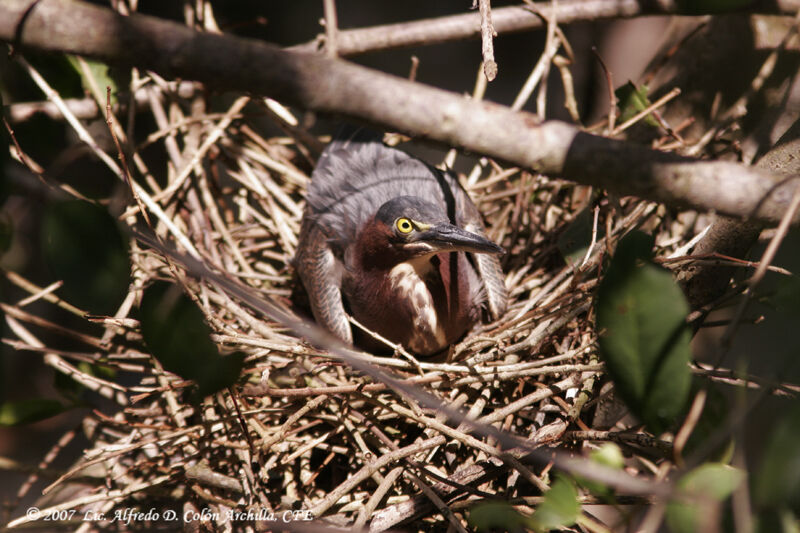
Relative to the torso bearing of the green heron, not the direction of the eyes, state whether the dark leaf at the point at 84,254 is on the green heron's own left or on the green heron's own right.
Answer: on the green heron's own right

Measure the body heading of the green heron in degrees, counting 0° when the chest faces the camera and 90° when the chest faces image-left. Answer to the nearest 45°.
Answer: approximately 315°
